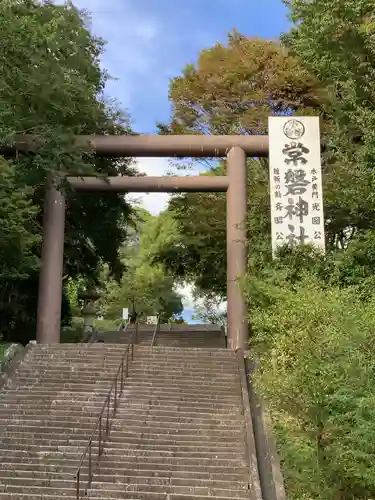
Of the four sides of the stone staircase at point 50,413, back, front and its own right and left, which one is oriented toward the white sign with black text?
left

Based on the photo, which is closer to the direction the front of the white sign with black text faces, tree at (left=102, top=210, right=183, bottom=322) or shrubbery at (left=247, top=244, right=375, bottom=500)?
the shrubbery

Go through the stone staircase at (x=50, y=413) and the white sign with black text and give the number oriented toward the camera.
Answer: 2

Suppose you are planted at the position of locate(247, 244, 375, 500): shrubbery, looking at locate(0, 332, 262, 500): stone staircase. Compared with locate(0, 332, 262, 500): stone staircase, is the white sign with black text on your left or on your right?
right

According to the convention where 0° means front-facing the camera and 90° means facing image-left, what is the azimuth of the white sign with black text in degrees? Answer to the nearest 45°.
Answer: approximately 0°

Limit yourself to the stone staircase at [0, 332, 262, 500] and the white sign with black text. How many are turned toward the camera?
2

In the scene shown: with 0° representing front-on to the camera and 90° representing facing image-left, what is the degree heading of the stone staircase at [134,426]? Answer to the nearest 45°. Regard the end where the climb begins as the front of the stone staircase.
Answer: approximately 0°

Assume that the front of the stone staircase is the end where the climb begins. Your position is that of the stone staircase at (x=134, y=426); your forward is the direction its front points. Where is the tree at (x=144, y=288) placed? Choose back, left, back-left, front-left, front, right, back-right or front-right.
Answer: back

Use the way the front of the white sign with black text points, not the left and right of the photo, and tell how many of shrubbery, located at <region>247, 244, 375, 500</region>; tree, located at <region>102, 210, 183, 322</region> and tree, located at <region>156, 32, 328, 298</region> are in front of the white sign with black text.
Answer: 1
